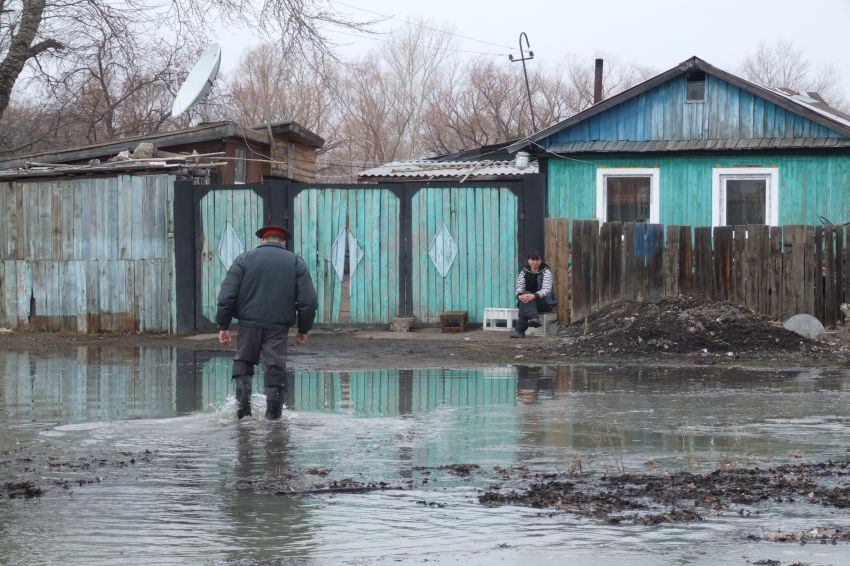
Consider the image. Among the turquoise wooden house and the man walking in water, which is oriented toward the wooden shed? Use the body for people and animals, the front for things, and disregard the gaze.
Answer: the man walking in water

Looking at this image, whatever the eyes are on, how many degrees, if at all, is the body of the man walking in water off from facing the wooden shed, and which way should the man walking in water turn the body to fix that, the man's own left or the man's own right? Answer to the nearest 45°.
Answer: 0° — they already face it

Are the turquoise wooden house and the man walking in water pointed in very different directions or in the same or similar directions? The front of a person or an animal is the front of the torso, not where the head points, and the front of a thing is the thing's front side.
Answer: very different directions

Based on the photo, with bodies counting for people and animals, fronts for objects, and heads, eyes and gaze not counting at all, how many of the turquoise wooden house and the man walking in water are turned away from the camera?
1

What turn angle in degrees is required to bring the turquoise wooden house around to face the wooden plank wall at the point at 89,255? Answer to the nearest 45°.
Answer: approximately 90° to its right

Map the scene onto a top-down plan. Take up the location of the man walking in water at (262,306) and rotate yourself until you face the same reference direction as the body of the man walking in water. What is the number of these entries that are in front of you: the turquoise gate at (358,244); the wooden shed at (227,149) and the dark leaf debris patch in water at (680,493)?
2

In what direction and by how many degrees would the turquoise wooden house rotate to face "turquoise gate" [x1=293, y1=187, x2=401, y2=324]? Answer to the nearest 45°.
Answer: approximately 45° to its right

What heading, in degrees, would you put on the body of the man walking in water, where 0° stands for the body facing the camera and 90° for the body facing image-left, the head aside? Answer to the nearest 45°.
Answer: approximately 180°

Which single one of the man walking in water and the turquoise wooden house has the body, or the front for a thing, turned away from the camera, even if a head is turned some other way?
the man walking in water

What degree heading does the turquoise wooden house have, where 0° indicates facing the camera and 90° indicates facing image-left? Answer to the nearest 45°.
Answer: approximately 0°

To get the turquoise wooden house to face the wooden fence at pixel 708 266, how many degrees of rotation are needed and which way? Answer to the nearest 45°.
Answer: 0° — it already faces it

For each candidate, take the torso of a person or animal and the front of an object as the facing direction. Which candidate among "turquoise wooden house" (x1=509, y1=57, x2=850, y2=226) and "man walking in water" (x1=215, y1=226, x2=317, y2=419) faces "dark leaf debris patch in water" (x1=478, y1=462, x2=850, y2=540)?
the turquoise wooden house

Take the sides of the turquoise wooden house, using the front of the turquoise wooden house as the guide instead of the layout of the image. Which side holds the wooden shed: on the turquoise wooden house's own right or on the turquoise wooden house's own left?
on the turquoise wooden house's own right

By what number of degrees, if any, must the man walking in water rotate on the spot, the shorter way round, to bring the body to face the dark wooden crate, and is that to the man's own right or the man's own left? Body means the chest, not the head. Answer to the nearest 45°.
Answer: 0° — they already face it
